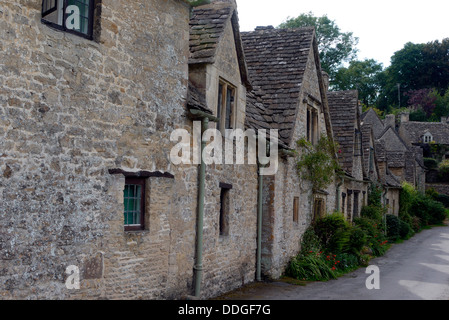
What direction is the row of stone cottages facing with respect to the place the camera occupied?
facing the viewer and to the right of the viewer

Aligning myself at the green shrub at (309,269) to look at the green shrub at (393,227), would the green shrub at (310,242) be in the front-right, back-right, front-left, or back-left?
front-left

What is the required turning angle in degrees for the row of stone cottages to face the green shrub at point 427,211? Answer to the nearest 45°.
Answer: approximately 90° to its left

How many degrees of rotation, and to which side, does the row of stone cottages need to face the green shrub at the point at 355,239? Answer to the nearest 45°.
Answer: approximately 90° to its left

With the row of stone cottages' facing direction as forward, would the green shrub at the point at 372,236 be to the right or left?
on its left

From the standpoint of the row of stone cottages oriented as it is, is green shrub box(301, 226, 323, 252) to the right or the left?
on its left
